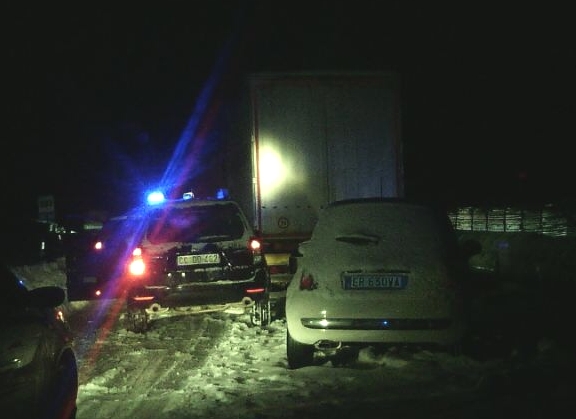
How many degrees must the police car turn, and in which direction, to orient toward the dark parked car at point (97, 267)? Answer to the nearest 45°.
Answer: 0° — it already faces it

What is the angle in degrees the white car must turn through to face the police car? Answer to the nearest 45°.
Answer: approximately 45° to its left

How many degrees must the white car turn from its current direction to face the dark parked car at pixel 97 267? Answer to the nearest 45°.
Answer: approximately 45° to its left

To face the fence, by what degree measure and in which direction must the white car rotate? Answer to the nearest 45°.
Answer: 0° — it already faces it

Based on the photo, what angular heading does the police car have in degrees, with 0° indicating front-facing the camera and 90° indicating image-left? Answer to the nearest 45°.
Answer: approximately 180°

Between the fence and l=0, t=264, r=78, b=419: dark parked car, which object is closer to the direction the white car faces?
the fence

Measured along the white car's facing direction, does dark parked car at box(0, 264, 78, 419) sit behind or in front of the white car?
behind

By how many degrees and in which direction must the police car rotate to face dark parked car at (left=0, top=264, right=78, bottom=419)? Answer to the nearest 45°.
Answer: approximately 180°

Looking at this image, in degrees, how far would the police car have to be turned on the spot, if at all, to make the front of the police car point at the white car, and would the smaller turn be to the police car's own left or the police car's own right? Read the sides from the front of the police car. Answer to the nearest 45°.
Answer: approximately 135° to the police car's own right

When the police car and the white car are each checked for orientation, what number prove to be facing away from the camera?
2

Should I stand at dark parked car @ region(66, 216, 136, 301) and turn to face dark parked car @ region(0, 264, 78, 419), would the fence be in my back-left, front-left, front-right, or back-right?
back-left

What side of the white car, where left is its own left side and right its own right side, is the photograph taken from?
back
